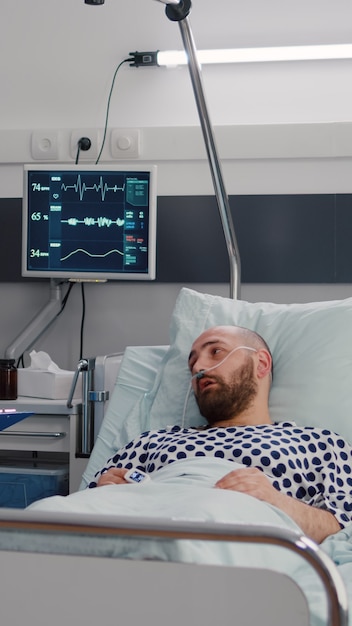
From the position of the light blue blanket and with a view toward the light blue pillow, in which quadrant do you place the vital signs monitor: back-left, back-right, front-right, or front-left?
front-left

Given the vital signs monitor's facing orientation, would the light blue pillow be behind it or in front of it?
in front

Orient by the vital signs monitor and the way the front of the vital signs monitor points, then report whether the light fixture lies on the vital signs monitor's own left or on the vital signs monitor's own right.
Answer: on the vital signs monitor's own left

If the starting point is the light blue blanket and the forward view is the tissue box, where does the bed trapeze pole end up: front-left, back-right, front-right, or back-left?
front-right

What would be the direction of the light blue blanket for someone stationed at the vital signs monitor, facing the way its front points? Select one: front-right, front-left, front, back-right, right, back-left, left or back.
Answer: front

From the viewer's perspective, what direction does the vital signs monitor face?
toward the camera

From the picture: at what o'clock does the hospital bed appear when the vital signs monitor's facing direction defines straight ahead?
The hospital bed is roughly at 12 o'clock from the vital signs monitor.
